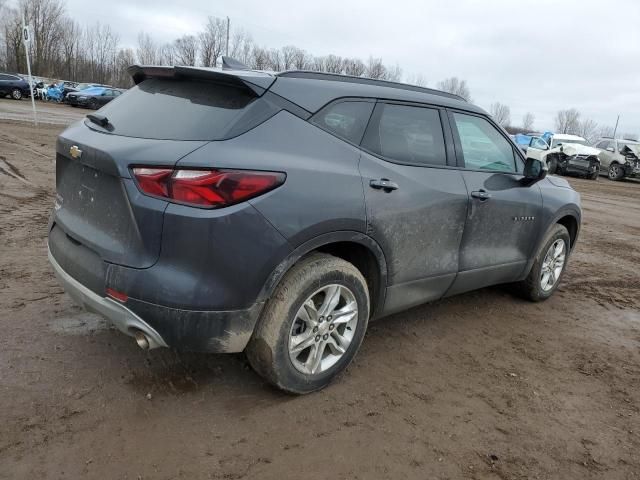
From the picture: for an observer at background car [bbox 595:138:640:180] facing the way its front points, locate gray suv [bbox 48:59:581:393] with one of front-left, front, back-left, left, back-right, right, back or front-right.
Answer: front-right

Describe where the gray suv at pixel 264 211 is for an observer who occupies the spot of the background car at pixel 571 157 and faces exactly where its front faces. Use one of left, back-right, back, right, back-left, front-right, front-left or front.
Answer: front-right

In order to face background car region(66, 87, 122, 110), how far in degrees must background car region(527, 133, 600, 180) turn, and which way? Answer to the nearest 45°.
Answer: approximately 135° to its right

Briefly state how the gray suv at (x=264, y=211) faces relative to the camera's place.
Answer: facing away from the viewer and to the right of the viewer

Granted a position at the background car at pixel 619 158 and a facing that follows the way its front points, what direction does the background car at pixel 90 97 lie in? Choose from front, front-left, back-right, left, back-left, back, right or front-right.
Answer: back-right

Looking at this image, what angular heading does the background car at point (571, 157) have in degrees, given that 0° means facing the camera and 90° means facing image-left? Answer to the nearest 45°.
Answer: approximately 315°

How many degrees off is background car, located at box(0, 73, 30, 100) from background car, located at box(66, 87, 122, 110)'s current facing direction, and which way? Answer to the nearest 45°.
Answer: approximately 45° to its right

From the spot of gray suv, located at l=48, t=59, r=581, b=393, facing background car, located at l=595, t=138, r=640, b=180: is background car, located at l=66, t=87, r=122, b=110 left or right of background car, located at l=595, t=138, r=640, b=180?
left

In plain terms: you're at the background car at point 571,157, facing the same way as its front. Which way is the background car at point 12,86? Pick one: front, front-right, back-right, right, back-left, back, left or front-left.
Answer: back-right
